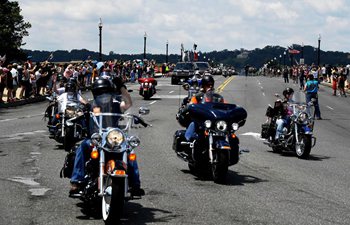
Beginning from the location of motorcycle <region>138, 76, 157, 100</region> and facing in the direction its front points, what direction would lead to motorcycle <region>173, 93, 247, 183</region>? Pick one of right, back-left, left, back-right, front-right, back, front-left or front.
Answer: front

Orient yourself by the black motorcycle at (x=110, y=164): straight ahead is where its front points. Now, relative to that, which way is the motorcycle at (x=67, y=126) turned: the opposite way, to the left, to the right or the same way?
the same way

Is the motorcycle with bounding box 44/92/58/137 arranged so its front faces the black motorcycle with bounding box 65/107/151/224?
yes

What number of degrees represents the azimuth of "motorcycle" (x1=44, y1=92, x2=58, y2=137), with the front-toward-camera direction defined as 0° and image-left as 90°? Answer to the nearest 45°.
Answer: approximately 0°

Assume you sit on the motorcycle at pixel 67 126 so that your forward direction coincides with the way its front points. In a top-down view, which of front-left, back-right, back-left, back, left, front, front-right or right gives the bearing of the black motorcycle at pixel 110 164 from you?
front

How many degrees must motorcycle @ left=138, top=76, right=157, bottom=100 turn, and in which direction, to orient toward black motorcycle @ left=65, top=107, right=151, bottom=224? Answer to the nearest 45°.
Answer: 0° — it already faces it

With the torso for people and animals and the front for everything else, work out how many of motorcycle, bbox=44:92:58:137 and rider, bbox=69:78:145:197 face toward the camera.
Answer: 2

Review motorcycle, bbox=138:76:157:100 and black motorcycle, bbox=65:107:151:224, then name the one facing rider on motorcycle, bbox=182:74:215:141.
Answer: the motorcycle

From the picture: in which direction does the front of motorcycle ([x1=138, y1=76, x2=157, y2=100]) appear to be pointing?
toward the camera

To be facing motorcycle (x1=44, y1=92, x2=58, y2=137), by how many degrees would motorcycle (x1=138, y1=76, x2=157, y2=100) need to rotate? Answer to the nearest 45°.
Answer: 0° — it already faces it

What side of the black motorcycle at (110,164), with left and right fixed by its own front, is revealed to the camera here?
front

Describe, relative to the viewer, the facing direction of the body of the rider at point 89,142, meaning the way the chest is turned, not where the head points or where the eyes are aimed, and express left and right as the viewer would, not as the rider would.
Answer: facing the viewer

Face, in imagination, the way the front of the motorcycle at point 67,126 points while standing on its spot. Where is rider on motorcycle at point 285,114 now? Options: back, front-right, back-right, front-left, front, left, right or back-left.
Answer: left
